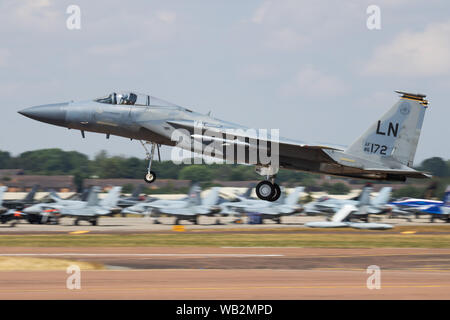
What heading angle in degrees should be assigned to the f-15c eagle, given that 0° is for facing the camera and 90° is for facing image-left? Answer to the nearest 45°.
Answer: approximately 90°

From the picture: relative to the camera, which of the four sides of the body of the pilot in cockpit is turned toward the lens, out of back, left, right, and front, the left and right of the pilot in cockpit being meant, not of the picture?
left

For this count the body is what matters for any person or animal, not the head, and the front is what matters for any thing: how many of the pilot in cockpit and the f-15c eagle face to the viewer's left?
2
